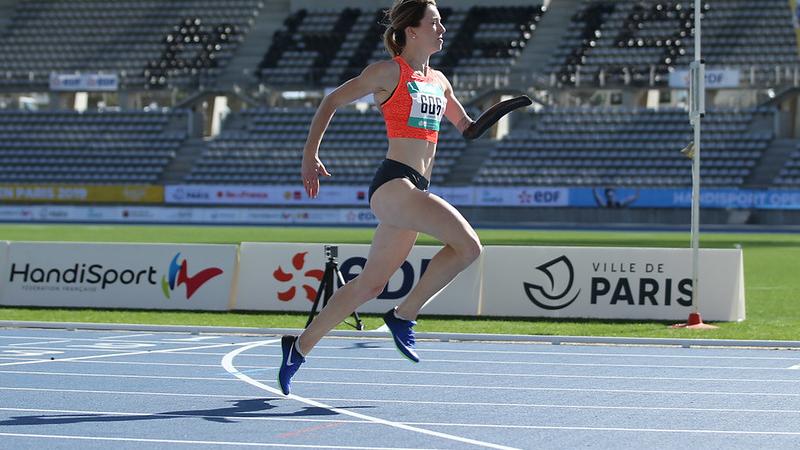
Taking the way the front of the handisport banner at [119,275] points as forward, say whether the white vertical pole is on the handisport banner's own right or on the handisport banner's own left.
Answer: on the handisport banner's own left

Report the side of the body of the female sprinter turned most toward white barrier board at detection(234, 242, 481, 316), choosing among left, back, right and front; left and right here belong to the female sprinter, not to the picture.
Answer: left

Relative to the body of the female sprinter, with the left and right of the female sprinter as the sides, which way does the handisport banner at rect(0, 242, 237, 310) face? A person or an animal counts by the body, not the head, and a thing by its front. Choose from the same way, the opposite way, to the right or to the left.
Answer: to the right

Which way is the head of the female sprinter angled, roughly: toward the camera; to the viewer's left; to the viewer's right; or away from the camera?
to the viewer's right

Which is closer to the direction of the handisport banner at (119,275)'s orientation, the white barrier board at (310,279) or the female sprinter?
the female sprinter

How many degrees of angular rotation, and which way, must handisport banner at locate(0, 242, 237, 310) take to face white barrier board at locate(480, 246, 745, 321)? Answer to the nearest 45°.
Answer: approximately 45° to its left

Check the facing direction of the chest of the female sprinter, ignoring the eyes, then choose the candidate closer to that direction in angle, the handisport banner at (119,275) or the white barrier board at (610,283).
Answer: the white barrier board

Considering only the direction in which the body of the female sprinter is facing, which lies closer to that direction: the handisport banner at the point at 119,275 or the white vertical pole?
the white vertical pole

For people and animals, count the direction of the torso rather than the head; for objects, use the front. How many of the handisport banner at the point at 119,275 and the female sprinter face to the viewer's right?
1

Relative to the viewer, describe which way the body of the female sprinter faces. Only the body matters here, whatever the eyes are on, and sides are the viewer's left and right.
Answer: facing to the right of the viewer

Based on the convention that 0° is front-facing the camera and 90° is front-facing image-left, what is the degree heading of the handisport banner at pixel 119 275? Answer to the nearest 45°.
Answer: approximately 0°

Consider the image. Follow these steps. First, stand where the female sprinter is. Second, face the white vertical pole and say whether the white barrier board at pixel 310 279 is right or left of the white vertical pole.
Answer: left

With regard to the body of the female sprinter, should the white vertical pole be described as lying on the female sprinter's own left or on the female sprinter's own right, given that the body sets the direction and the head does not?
on the female sprinter's own left

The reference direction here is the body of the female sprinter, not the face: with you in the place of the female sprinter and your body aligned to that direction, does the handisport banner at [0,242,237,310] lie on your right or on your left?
on your left
